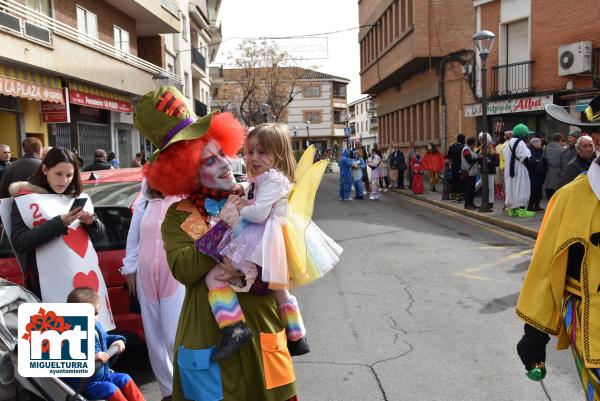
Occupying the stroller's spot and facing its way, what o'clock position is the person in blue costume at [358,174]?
The person in blue costume is roughly at 10 o'clock from the stroller.

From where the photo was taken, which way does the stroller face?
to the viewer's right

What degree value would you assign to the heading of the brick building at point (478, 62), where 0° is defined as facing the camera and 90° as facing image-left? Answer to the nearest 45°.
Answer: approximately 45°

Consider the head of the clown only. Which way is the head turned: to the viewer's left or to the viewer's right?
to the viewer's right

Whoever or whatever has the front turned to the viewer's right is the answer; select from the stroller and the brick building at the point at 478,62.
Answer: the stroller

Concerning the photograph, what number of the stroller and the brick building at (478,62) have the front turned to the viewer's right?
1

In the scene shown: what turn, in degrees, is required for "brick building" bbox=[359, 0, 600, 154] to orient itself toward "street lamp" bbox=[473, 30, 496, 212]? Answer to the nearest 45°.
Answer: approximately 45° to its left

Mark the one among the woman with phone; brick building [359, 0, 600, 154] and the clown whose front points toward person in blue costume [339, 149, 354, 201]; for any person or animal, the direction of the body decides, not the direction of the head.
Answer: the brick building

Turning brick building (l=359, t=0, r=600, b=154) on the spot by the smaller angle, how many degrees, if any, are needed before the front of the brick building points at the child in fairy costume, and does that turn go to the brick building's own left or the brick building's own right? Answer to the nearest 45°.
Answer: approximately 45° to the brick building's own left
